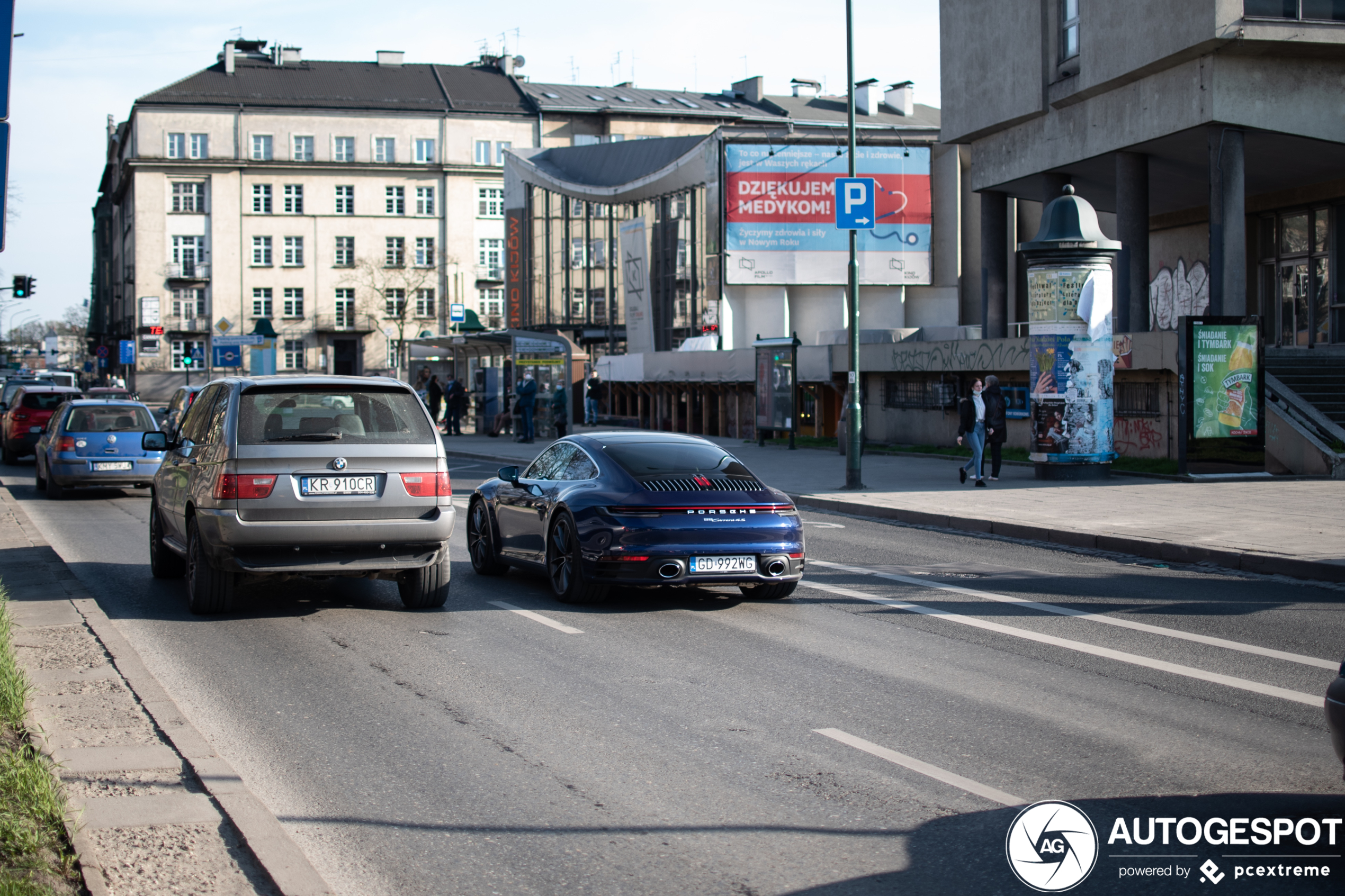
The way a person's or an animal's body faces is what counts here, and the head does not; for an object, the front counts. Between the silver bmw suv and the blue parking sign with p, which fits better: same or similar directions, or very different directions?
very different directions

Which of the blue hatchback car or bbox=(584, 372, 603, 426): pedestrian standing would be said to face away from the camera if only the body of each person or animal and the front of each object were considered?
the blue hatchback car

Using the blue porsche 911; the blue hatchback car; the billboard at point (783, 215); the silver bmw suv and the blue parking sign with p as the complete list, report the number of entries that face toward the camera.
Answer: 2

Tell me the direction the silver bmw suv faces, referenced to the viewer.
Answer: facing away from the viewer

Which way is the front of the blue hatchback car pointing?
away from the camera
